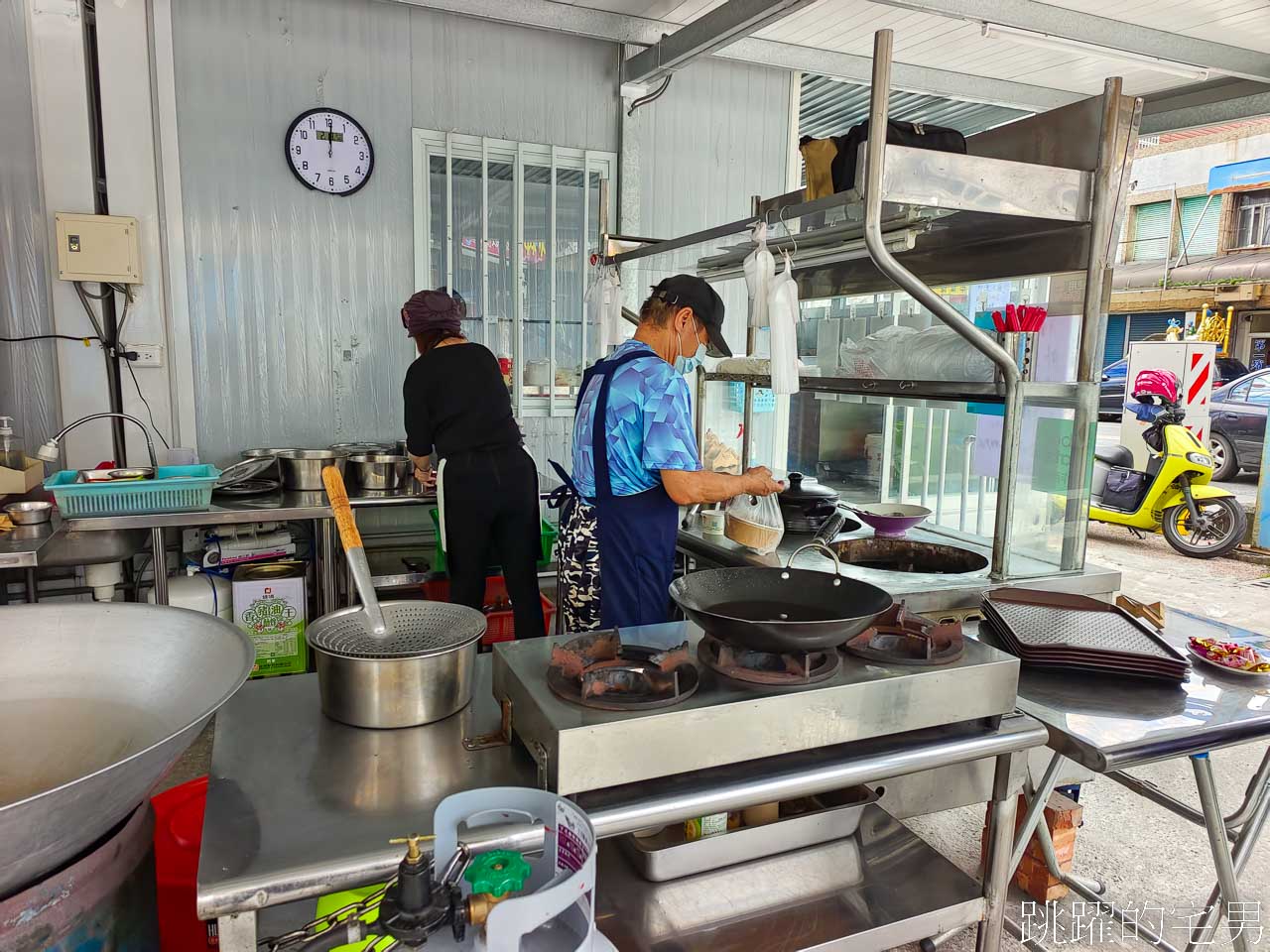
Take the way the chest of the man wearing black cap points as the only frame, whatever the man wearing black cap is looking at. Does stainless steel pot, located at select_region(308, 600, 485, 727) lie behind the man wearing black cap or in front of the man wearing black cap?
behind

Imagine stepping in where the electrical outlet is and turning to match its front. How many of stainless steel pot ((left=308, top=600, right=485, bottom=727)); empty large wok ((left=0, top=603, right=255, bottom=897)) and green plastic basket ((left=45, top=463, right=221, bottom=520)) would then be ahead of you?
3

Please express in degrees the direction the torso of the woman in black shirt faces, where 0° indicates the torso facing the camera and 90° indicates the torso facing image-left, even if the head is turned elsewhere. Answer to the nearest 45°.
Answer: approximately 135°

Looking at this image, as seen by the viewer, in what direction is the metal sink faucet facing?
to the viewer's left

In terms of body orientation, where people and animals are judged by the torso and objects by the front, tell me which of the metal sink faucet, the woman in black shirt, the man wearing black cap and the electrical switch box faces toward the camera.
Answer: the electrical switch box

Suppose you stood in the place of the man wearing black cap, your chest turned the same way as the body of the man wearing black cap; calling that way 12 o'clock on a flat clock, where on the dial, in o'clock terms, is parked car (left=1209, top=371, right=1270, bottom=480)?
The parked car is roughly at 10 o'clock from the man wearing black cap.

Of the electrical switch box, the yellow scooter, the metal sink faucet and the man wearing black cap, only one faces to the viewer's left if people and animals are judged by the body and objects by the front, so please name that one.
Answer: the metal sink faucet

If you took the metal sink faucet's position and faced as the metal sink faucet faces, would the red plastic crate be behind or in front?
behind

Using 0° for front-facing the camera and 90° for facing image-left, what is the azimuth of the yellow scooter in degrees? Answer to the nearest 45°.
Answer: approximately 315°

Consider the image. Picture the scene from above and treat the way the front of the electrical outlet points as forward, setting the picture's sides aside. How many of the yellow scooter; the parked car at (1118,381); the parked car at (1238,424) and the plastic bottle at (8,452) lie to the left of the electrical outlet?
3

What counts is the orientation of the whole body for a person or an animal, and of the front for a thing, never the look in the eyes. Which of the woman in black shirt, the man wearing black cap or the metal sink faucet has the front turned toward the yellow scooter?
the man wearing black cap

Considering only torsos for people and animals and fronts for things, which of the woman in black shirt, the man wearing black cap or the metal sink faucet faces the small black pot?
the man wearing black cap

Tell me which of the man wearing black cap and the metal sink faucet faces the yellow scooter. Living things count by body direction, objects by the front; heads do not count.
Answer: the man wearing black cap
